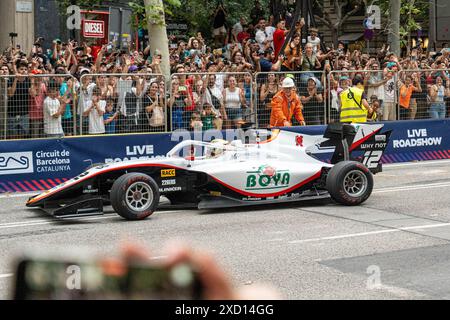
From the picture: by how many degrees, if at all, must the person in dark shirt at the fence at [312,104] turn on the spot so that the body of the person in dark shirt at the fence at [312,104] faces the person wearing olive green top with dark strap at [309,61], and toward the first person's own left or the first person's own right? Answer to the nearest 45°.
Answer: approximately 180°

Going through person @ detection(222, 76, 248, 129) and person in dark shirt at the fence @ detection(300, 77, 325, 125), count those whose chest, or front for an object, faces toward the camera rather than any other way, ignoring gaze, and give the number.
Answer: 2

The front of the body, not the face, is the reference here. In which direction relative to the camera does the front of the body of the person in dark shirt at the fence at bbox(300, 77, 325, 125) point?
toward the camera

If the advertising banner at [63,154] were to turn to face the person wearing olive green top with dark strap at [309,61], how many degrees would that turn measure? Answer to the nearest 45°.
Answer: approximately 135° to its left

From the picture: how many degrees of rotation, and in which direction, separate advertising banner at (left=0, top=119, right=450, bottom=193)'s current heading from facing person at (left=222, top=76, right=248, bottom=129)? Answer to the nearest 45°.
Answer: approximately 135° to its left

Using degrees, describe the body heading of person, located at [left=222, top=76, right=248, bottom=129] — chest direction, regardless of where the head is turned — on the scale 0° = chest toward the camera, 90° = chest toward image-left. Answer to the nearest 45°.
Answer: approximately 0°

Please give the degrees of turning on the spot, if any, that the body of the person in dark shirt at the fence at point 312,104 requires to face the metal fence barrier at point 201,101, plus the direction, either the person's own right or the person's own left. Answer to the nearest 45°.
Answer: approximately 45° to the person's own right

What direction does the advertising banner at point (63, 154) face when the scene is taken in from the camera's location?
facing the viewer
